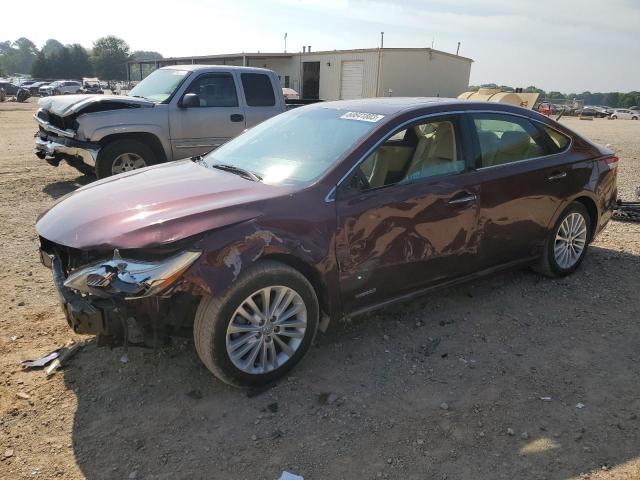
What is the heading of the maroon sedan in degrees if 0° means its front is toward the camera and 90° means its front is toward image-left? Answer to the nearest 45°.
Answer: approximately 45°

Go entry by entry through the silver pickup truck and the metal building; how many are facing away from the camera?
0

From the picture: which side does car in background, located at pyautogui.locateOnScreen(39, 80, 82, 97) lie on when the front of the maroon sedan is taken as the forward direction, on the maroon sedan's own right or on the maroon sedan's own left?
on the maroon sedan's own right

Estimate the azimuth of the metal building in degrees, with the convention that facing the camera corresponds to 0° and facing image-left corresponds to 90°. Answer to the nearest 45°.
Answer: approximately 45°

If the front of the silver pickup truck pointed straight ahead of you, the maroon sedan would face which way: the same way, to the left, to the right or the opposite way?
the same way

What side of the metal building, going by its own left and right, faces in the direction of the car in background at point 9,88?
right

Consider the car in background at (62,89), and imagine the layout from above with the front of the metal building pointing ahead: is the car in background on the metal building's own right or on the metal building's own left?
on the metal building's own right

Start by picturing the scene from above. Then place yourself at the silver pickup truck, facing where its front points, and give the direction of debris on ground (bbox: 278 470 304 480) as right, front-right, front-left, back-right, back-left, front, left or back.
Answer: front-left

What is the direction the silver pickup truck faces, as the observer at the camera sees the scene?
facing the viewer and to the left of the viewer

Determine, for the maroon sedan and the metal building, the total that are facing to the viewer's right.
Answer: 0

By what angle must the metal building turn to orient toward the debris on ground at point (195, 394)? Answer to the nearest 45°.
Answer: approximately 45° to its left

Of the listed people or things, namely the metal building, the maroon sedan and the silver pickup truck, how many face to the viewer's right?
0
